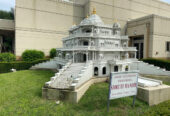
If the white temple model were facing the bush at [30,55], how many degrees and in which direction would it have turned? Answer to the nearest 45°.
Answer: approximately 90° to its right

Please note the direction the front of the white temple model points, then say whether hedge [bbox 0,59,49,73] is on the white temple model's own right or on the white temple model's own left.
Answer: on the white temple model's own right

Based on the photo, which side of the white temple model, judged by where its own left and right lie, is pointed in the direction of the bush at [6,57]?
right

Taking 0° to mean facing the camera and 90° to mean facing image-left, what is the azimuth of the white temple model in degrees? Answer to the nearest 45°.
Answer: approximately 45°

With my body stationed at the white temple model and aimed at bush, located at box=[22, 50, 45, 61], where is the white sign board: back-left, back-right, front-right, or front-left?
back-left

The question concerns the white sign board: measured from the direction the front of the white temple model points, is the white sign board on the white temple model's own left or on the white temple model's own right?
on the white temple model's own left
